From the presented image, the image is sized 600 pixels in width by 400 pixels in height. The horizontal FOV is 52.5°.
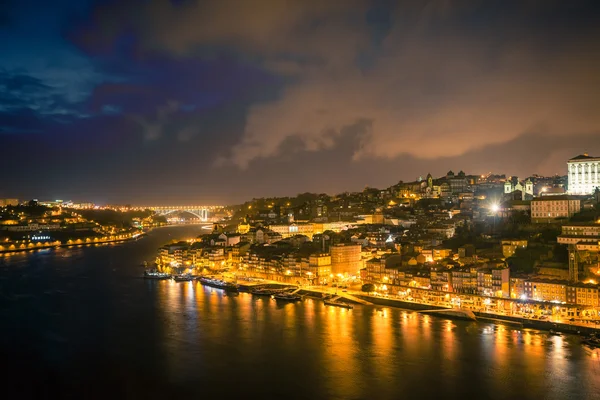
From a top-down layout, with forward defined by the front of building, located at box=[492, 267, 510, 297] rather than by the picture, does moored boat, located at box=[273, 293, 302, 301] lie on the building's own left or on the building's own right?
on the building's own right

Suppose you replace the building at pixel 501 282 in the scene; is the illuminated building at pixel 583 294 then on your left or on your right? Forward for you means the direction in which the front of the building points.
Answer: on your left

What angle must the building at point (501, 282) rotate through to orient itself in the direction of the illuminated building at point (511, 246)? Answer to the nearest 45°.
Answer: approximately 135° to its right

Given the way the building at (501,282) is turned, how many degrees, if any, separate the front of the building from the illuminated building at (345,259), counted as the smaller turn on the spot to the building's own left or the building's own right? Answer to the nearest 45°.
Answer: approximately 90° to the building's own right

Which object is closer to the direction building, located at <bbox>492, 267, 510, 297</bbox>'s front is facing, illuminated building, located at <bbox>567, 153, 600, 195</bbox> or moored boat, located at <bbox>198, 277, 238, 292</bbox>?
the moored boat

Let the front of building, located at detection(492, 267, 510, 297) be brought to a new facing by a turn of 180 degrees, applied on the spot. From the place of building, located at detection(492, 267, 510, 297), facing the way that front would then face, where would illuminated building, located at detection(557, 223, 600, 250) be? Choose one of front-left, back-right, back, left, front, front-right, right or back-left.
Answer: front

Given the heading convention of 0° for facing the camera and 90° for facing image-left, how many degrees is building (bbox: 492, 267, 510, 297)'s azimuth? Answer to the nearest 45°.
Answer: approximately 45°

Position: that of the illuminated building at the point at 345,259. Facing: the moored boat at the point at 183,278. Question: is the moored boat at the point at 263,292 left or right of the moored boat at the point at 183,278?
left
